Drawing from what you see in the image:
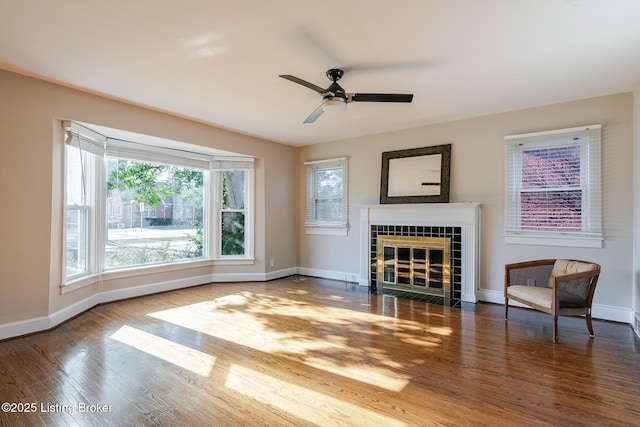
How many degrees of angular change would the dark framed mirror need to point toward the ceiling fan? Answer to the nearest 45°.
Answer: approximately 45° to its left

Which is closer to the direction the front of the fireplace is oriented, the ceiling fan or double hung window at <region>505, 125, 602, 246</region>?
the ceiling fan

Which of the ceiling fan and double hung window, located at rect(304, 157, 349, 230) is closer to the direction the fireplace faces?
the ceiling fan

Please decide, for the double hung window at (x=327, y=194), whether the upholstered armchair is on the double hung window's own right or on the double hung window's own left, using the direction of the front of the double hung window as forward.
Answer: on the double hung window's own left

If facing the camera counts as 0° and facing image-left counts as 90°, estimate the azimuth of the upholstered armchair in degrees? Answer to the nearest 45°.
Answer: approximately 45°

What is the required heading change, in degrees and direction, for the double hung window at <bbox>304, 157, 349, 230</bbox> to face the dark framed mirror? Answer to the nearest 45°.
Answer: approximately 90° to its left

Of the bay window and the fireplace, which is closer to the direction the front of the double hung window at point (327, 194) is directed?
the bay window

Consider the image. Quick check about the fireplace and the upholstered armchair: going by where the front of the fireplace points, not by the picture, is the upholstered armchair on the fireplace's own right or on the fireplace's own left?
on the fireplace's own left

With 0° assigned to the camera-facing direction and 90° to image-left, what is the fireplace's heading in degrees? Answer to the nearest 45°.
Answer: approximately 45°
